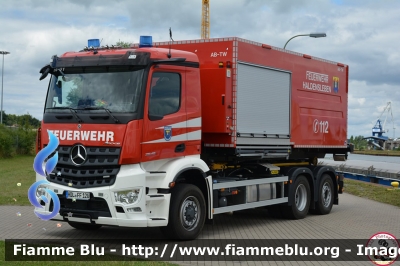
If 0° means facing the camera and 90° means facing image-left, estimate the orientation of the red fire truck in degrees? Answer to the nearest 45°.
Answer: approximately 45°
